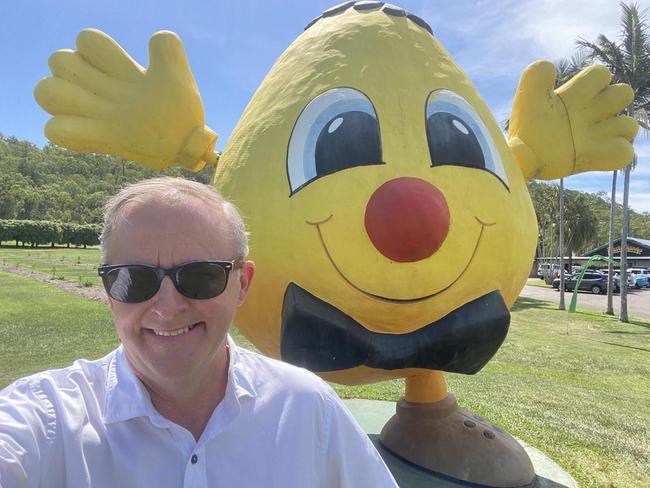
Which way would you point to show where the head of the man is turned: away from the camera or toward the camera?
toward the camera

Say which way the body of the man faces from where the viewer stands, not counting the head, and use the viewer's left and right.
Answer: facing the viewer

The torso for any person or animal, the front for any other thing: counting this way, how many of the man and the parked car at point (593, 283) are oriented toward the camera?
1

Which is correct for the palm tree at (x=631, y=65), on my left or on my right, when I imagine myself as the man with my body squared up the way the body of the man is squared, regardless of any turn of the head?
on my left

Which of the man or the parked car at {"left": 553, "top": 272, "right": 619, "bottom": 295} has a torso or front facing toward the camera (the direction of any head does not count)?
the man

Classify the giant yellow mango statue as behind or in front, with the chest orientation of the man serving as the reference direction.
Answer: behind
